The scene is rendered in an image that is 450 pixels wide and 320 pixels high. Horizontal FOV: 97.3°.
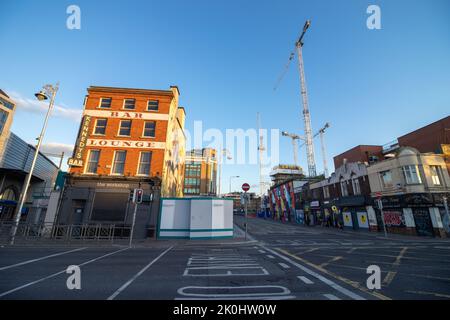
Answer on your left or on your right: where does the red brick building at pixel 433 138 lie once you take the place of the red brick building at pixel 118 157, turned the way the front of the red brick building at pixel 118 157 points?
on your left

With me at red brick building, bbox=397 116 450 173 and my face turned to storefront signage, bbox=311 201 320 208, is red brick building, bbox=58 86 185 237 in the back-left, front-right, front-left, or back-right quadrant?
front-left

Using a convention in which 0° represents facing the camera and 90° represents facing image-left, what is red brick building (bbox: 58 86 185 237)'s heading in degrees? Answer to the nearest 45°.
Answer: approximately 0°

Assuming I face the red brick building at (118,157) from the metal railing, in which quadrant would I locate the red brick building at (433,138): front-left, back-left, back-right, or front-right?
front-right

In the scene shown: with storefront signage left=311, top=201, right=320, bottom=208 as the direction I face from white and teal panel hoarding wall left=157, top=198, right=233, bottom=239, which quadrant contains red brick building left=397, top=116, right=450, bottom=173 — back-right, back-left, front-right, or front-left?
front-right

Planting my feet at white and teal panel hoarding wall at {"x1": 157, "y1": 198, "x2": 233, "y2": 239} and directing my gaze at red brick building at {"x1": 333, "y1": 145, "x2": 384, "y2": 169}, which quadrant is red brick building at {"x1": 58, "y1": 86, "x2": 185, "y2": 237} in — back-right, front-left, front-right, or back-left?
back-left

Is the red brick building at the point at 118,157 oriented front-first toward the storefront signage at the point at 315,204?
no

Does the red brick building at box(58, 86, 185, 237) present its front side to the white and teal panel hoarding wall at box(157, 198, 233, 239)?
no

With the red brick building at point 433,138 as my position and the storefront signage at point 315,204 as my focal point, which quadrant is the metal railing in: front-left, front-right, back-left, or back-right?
front-left

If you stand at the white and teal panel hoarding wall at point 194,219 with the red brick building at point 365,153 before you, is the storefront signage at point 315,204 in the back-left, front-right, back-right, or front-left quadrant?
front-left

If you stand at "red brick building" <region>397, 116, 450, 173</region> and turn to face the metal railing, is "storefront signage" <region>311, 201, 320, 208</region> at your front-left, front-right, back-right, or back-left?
front-right

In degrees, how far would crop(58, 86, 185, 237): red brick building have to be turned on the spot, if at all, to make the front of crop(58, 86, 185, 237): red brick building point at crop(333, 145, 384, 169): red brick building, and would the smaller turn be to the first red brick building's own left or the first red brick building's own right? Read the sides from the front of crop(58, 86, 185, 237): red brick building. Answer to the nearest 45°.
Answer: approximately 90° to the first red brick building's own left

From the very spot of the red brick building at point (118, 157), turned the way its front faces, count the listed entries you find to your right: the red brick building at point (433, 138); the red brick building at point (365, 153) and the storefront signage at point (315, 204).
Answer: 0
